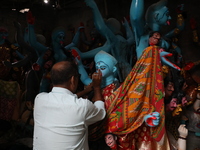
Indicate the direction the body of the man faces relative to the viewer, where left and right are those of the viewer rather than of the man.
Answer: facing away from the viewer and to the right of the viewer

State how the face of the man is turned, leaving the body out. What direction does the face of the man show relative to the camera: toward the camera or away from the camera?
away from the camera
